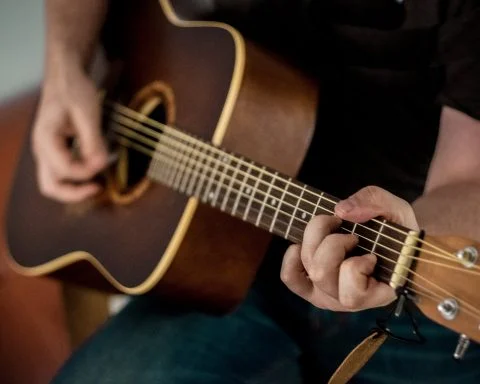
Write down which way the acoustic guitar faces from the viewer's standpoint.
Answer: facing the viewer and to the left of the viewer
